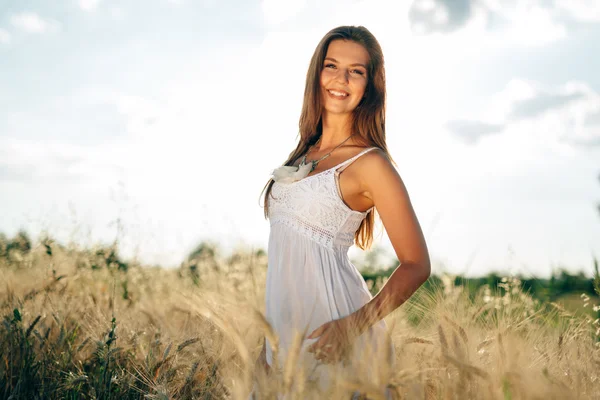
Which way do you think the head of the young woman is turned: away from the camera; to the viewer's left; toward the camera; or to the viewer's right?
toward the camera

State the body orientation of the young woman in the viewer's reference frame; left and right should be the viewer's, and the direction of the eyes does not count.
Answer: facing the viewer and to the left of the viewer
